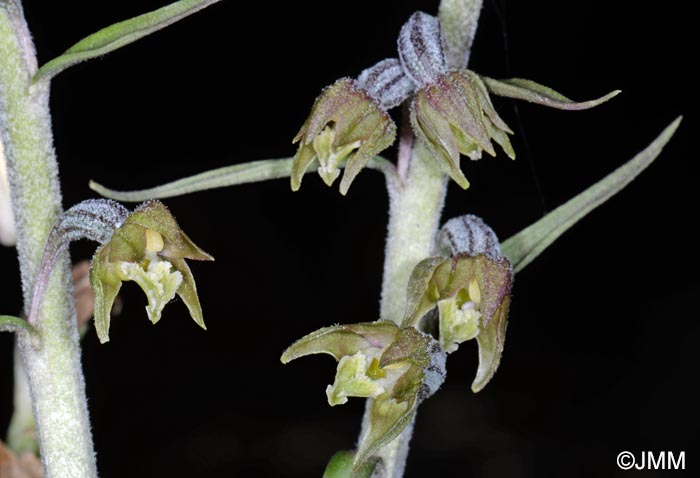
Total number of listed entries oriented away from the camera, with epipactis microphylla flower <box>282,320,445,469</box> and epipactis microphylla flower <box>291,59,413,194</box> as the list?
0

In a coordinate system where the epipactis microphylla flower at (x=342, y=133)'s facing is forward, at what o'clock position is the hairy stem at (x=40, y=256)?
The hairy stem is roughly at 2 o'clock from the epipactis microphylla flower.

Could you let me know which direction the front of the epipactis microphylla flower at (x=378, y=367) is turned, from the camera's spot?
facing the viewer and to the left of the viewer

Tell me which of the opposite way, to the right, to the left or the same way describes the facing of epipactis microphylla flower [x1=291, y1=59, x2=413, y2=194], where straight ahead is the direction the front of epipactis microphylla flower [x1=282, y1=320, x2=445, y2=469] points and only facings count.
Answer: the same way

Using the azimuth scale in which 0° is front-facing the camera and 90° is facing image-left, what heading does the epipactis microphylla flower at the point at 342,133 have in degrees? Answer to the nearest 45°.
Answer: approximately 45°

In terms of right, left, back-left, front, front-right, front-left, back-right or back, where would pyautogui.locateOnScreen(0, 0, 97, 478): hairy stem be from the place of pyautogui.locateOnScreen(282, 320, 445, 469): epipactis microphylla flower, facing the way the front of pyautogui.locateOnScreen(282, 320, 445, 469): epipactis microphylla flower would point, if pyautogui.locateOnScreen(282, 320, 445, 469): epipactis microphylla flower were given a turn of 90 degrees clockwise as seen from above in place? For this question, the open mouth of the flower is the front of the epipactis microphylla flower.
front-left
